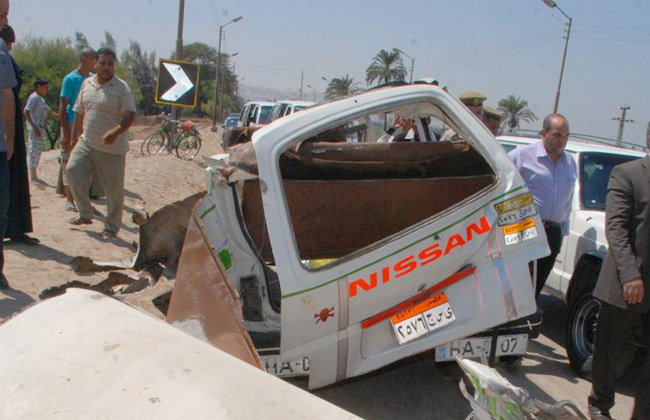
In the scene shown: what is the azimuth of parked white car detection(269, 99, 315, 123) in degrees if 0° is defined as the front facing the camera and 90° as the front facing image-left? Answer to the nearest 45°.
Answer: approximately 45°

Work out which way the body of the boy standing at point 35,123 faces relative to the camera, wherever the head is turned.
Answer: to the viewer's right

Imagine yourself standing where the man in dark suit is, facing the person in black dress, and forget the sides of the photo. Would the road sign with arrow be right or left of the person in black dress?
right

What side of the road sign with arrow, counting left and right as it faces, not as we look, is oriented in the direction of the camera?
front

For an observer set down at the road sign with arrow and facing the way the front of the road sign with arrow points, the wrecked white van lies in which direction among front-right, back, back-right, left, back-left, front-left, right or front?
front

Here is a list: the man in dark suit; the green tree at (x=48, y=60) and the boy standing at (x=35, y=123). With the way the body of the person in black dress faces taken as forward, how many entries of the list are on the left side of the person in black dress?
2

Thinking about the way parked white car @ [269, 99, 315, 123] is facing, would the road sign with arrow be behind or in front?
in front

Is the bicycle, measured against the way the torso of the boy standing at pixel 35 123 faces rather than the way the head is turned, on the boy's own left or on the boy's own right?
on the boy's own left

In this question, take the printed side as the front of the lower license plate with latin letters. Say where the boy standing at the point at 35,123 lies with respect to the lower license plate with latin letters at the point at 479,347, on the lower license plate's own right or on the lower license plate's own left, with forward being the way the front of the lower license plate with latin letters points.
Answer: on the lower license plate's own right

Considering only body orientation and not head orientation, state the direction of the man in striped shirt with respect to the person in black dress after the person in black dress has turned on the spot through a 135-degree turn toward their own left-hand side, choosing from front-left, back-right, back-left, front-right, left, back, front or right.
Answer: right

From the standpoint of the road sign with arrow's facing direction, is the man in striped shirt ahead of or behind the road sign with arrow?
ahead

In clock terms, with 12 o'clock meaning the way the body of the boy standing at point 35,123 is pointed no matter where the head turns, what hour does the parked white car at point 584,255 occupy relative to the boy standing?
The parked white car is roughly at 2 o'clock from the boy standing.
